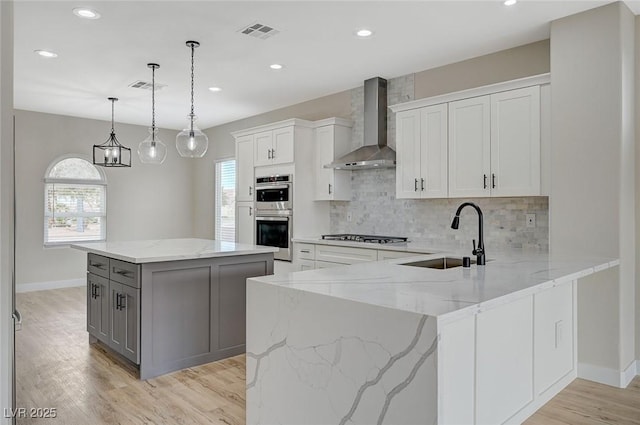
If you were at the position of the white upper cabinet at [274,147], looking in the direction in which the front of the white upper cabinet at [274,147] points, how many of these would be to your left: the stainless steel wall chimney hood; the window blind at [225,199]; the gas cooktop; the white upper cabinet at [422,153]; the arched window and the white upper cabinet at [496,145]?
4

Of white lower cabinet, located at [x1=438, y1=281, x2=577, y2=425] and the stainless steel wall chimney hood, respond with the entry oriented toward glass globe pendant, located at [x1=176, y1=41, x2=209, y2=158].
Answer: the stainless steel wall chimney hood

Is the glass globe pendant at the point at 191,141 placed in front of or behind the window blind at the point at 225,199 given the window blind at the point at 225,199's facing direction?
in front

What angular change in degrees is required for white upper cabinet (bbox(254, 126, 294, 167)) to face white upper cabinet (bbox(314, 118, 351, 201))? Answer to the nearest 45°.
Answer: approximately 90° to its left

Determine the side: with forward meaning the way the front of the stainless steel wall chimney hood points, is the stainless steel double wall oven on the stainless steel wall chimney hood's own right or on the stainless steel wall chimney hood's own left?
on the stainless steel wall chimney hood's own right

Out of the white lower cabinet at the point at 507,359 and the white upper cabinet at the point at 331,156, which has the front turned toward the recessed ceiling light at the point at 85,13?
the white upper cabinet

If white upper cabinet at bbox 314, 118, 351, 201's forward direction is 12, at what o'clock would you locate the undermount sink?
The undermount sink is roughly at 10 o'clock from the white upper cabinet.

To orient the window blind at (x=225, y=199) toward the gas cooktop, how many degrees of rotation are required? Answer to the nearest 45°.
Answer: approximately 90° to its left

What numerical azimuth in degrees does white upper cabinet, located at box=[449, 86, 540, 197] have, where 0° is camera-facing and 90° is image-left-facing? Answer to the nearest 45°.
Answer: approximately 45°

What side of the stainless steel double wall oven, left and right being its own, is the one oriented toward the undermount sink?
left
